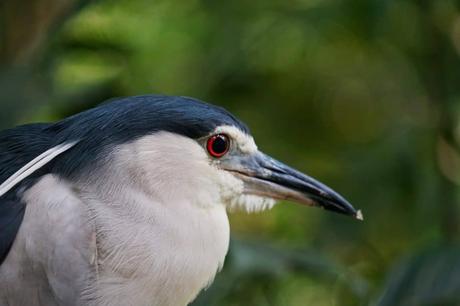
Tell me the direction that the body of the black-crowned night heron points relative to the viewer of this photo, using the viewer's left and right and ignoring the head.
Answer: facing to the right of the viewer
